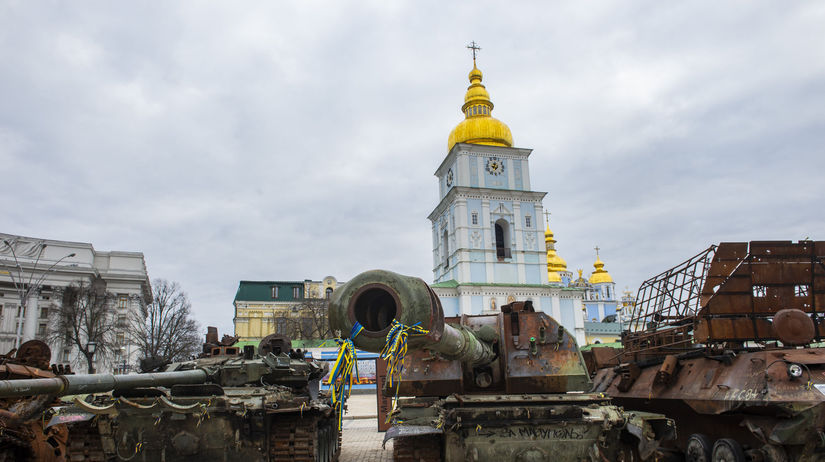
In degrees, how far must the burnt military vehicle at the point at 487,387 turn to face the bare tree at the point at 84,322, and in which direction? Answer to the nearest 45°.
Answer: approximately 135° to its right

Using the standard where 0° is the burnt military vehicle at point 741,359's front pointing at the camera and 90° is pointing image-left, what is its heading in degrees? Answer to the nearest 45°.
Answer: approximately 315°

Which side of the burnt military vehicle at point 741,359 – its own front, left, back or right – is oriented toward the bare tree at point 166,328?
back

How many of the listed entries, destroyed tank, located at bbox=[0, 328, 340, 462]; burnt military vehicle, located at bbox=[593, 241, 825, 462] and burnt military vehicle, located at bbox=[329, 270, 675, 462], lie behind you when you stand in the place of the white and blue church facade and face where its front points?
0

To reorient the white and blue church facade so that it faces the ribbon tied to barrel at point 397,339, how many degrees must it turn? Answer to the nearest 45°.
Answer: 0° — it already faces it

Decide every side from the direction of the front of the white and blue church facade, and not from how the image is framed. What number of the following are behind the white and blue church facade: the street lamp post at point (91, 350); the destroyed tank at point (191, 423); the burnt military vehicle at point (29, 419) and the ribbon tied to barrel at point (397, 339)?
0

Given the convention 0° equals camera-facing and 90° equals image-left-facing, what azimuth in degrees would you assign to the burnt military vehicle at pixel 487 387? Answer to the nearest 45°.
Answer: approximately 0°

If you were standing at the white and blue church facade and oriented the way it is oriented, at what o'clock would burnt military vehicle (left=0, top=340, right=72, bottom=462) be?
The burnt military vehicle is roughly at 12 o'clock from the white and blue church facade.

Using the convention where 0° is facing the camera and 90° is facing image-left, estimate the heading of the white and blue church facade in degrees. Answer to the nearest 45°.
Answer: approximately 0°

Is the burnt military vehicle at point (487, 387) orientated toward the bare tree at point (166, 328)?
no

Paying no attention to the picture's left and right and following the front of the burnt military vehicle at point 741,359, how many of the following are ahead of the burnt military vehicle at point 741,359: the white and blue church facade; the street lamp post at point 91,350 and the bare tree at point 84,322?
0

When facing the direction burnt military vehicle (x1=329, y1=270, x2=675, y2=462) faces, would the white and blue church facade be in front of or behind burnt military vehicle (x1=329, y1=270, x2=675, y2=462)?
behind

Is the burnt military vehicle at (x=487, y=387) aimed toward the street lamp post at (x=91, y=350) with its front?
no

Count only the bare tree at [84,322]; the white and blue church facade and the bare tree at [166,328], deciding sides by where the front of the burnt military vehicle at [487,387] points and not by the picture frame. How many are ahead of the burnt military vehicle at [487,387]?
0

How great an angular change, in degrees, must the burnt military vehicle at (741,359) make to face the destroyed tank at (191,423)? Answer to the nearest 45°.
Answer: approximately 90° to its right

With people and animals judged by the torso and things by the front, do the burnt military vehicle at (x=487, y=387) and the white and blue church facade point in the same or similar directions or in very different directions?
same or similar directions

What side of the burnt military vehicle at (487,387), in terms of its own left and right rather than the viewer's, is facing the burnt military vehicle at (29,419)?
right

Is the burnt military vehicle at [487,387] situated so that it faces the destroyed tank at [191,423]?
no

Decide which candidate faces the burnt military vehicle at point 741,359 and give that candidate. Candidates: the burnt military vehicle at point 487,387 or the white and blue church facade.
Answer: the white and blue church facade

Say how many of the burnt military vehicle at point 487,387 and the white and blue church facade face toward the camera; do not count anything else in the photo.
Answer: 2
